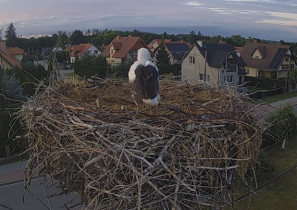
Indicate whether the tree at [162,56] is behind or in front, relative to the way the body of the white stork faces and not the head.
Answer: in front

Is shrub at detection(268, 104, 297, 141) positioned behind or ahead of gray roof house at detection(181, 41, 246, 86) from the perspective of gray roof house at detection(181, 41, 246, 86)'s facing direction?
ahead

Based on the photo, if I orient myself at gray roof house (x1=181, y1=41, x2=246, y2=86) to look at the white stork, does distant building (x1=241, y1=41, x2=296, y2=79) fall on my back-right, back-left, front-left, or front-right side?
back-left

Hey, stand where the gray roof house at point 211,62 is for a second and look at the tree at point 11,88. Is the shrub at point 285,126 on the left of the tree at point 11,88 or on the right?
left

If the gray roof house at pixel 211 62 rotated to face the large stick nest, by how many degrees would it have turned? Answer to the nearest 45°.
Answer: approximately 45° to its right

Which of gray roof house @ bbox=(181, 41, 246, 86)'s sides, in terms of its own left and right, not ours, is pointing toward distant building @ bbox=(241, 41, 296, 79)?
left

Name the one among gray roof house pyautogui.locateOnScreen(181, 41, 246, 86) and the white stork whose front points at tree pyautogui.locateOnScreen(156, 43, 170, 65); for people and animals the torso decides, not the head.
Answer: the white stork

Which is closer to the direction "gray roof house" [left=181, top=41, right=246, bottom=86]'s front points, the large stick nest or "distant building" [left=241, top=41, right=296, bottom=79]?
the large stick nest

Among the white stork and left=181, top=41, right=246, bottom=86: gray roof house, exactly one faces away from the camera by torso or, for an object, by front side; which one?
the white stork

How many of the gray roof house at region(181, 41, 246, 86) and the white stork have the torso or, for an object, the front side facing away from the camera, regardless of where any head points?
1

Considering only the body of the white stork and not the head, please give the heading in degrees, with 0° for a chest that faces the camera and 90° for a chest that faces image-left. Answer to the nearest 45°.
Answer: approximately 180°
